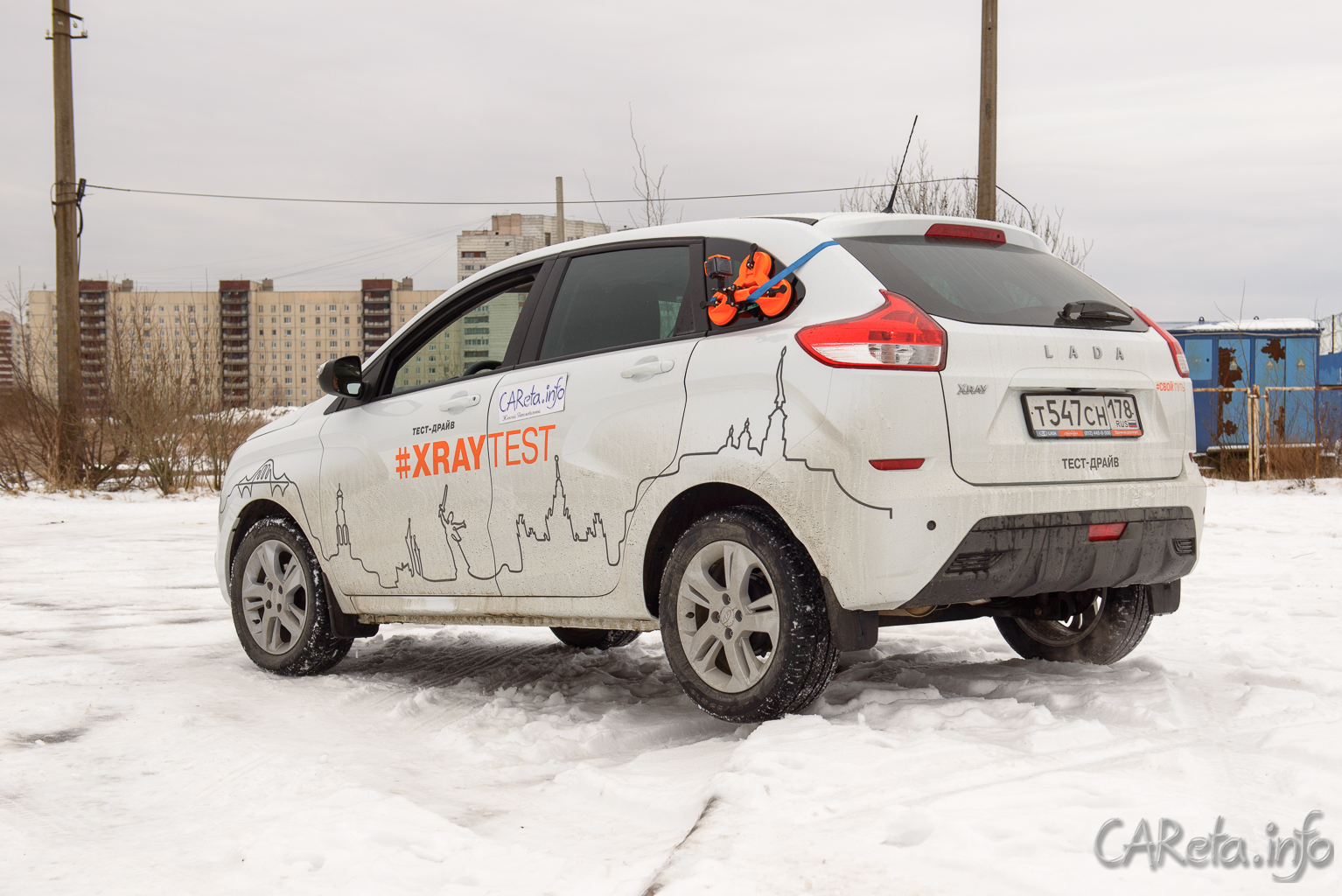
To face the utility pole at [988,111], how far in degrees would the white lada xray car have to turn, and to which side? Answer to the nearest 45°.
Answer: approximately 45° to its right

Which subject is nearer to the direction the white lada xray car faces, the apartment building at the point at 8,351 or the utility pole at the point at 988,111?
the apartment building

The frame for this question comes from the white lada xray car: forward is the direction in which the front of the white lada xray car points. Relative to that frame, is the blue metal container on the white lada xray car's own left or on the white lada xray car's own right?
on the white lada xray car's own right

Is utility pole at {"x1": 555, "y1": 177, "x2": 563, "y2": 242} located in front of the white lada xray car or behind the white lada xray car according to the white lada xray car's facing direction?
in front

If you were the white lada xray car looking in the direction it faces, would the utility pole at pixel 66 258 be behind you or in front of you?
in front

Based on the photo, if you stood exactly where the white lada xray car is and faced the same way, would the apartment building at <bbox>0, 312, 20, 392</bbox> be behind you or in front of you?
in front

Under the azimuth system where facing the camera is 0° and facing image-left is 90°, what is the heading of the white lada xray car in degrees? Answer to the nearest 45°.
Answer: approximately 135°
